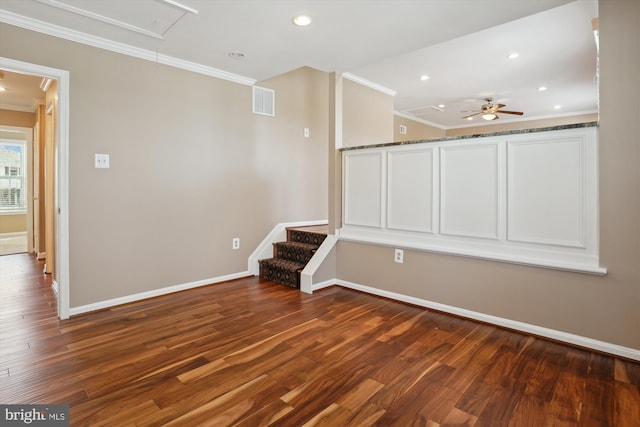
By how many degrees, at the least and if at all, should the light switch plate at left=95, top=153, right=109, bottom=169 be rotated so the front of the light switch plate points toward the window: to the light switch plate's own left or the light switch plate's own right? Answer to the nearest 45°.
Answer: approximately 180°

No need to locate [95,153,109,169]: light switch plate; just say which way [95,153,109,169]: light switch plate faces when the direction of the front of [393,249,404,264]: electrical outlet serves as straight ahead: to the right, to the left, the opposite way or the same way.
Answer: to the left

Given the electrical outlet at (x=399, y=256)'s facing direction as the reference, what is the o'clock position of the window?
The window is roughly at 2 o'clock from the electrical outlet.

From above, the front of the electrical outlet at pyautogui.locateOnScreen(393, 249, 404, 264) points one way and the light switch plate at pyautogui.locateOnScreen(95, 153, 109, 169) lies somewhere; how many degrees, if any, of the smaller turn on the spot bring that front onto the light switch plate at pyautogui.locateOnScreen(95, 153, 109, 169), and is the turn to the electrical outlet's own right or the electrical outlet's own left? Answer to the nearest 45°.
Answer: approximately 45° to the electrical outlet's own right

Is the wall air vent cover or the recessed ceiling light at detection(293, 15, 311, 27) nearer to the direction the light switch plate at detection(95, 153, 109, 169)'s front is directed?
the recessed ceiling light

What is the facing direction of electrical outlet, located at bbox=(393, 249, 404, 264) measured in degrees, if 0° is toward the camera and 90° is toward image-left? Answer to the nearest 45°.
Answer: approximately 45°
